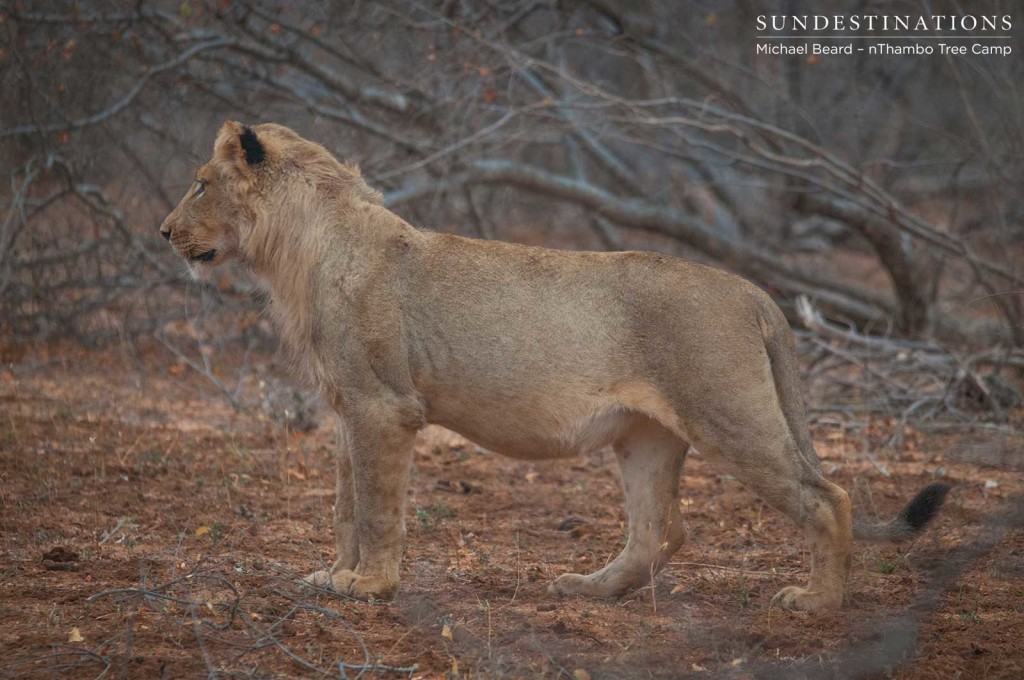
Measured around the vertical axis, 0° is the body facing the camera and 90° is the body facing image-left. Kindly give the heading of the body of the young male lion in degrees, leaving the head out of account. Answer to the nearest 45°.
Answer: approximately 90°
